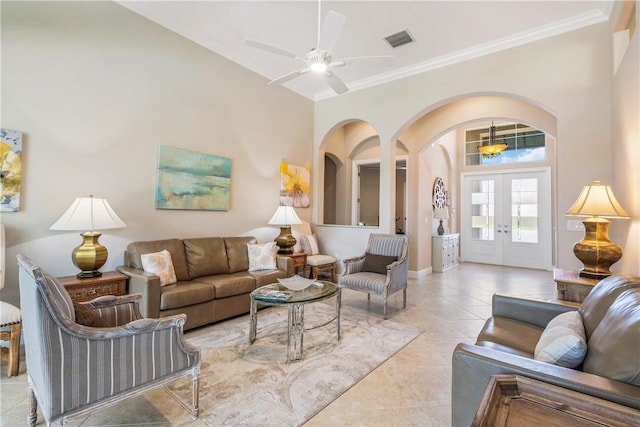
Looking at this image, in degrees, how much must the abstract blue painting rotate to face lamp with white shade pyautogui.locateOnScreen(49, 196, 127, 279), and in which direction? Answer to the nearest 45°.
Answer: approximately 90° to its right

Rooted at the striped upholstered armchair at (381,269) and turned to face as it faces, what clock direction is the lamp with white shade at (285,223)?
The lamp with white shade is roughly at 2 o'clock from the striped upholstered armchair.

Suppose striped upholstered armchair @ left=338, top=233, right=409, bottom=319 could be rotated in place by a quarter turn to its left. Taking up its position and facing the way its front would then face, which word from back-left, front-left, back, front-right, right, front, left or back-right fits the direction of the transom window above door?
left

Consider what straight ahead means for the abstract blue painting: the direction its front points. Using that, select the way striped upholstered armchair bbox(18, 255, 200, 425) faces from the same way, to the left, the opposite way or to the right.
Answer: to the left

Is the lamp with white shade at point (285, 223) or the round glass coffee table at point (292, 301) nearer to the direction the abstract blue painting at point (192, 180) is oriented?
the round glass coffee table

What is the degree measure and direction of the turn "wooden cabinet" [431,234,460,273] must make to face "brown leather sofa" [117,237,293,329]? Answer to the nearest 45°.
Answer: approximately 90° to its right
